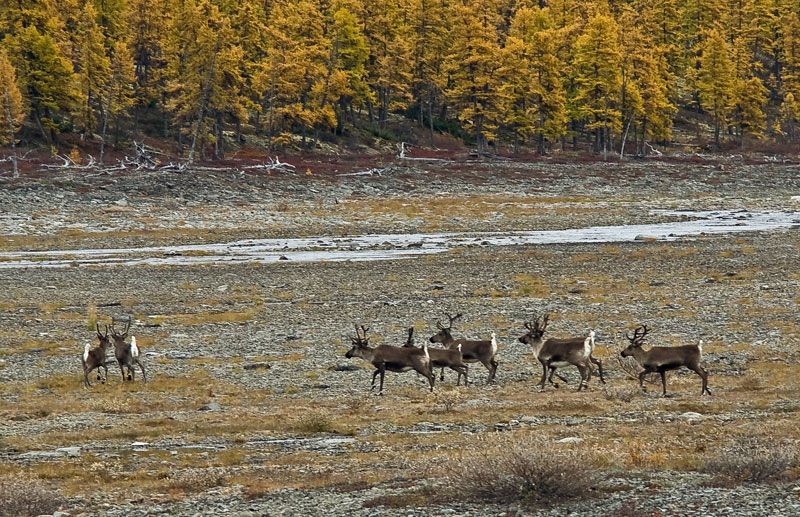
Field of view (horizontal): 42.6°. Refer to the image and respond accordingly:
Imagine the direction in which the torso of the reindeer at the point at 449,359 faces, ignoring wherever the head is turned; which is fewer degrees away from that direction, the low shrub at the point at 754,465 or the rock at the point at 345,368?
the rock

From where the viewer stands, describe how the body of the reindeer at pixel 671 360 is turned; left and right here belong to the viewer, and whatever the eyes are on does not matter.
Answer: facing to the left of the viewer

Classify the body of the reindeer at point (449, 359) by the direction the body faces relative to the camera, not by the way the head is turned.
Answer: to the viewer's left

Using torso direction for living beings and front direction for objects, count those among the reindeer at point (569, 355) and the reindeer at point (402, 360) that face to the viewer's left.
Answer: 2

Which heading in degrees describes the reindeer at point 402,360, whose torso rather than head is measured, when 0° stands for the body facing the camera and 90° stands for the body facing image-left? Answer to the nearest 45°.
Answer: approximately 90°

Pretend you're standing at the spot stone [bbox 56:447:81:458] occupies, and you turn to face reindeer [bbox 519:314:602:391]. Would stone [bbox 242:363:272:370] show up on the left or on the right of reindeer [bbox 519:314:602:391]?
left

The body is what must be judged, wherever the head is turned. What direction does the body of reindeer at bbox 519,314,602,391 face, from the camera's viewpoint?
to the viewer's left

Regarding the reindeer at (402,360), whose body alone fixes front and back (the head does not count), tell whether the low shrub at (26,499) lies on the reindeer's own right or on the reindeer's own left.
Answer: on the reindeer's own left

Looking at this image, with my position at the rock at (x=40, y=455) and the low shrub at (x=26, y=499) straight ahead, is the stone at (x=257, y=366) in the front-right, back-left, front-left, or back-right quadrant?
back-left

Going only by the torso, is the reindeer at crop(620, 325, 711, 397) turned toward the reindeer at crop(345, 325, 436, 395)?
yes

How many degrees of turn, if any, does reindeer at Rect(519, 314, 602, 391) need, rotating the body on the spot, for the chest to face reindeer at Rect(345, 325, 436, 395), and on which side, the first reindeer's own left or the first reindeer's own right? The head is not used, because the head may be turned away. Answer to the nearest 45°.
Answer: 0° — it already faces it
